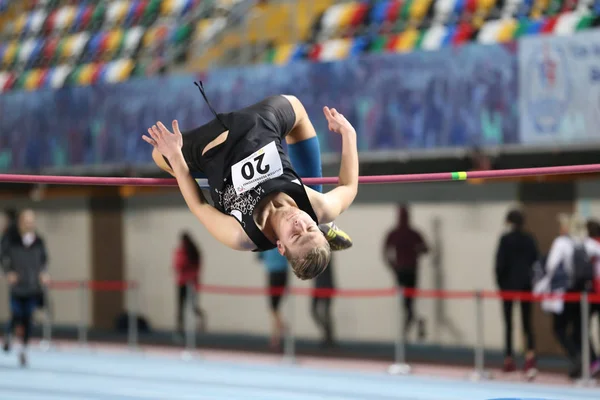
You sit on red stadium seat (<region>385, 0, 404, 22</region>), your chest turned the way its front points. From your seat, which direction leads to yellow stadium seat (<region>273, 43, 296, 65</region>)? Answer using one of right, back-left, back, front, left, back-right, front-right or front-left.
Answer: front-right

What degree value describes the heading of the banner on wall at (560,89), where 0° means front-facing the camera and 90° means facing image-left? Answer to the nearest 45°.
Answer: approximately 0°

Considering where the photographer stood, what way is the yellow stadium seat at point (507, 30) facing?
facing the viewer and to the left of the viewer

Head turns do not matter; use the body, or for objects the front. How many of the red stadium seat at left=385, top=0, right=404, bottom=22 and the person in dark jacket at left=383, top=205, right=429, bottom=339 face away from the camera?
1

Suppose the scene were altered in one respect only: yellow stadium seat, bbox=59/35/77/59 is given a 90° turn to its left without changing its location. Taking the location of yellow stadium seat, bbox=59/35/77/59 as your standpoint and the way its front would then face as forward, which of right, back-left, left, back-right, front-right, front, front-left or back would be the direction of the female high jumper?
front-right

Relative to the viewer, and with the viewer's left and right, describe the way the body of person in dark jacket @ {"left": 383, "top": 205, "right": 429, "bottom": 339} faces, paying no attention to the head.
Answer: facing away from the viewer

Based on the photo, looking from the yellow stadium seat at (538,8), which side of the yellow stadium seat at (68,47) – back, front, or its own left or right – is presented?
left

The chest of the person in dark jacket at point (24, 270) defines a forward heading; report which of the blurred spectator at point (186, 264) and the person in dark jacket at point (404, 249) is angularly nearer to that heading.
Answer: the person in dark jacket

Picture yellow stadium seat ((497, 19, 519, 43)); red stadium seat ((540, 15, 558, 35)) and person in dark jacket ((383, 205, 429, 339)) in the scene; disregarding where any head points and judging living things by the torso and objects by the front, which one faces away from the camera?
the person in dark jacket

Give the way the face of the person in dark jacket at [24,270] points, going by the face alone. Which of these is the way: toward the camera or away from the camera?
toward the camera

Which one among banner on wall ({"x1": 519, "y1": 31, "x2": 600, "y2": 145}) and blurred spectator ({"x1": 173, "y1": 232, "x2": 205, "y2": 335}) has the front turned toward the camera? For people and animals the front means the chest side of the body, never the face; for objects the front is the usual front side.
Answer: the banner on wall

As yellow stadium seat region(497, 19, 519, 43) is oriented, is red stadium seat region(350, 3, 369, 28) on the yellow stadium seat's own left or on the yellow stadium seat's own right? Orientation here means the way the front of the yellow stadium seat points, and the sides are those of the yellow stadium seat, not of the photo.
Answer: on the yellow stadium seat's own right

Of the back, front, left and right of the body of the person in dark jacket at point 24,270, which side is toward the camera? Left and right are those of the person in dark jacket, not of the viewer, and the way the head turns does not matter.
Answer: front

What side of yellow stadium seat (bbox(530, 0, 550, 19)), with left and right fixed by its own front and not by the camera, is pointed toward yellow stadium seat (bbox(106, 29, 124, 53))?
right

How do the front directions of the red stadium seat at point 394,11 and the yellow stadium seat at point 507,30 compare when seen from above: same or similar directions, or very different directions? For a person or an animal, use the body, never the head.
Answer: same or similar directions

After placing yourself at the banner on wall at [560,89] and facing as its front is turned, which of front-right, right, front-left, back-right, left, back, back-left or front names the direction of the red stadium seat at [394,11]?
back-right

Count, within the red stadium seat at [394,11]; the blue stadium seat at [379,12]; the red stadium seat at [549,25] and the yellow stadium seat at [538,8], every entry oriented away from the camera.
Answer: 0

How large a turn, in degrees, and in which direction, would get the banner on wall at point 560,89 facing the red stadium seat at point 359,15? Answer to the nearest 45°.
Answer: approximately 135° to its right

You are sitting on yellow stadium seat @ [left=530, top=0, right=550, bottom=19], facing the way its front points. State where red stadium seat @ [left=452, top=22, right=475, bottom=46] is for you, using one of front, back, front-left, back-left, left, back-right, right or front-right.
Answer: front-right
